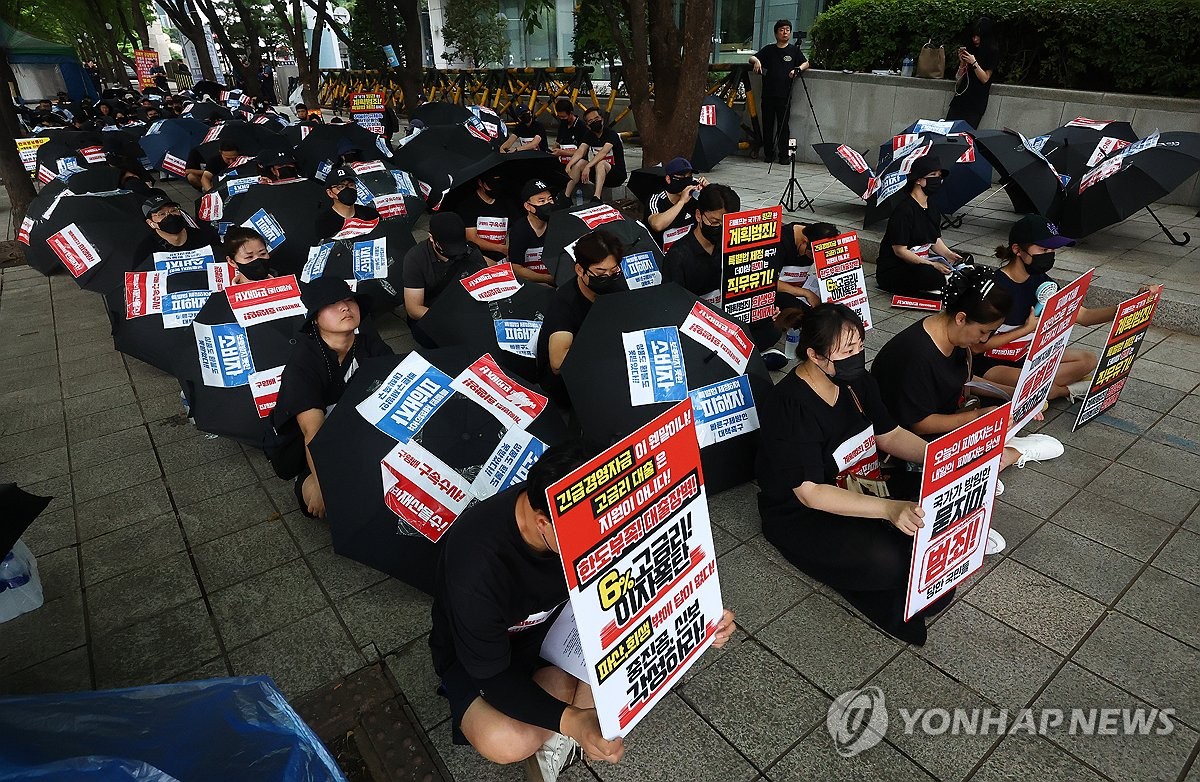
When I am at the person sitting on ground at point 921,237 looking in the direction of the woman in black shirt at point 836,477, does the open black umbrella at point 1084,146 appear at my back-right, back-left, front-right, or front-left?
back-left

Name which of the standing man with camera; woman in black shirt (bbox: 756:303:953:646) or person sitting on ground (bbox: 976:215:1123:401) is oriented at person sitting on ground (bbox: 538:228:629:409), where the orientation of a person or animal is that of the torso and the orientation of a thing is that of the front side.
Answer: the standing man with camera

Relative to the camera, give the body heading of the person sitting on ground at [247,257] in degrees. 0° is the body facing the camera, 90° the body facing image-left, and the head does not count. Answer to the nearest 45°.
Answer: approximately 315°

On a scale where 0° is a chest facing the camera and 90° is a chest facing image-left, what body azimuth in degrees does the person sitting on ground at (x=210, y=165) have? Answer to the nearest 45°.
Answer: approximately 315°

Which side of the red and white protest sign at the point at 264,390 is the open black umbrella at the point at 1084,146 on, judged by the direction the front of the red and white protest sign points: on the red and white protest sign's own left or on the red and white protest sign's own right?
on the red and white protest sign's own left

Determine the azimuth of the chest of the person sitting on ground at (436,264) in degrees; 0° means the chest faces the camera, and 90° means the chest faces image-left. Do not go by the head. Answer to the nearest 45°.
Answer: approximately 315°

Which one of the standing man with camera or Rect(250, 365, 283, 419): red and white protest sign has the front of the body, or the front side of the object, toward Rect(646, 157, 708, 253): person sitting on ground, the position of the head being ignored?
the standing man with camera

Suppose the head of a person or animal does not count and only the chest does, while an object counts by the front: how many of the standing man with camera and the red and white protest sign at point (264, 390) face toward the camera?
2

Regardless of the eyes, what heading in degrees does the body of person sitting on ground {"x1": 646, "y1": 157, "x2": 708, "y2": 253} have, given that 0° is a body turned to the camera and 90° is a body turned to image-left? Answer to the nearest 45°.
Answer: approximately 315°

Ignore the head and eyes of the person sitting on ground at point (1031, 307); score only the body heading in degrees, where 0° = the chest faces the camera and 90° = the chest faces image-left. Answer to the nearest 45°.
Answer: approximately 315°
